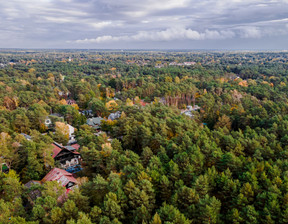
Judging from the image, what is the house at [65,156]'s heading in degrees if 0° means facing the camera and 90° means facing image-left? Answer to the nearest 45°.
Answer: approximately 315°

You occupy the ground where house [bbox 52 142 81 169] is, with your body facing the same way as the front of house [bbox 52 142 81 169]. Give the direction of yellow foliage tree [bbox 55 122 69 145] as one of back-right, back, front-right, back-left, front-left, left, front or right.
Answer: back-left

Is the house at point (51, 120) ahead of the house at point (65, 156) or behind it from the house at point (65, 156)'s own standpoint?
behind

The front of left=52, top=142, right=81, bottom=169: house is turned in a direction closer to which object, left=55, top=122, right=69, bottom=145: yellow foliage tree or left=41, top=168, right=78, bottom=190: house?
the house

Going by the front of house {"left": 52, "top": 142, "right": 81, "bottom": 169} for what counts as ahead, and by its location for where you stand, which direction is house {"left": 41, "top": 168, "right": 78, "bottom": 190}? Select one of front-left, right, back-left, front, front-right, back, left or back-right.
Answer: front-right
